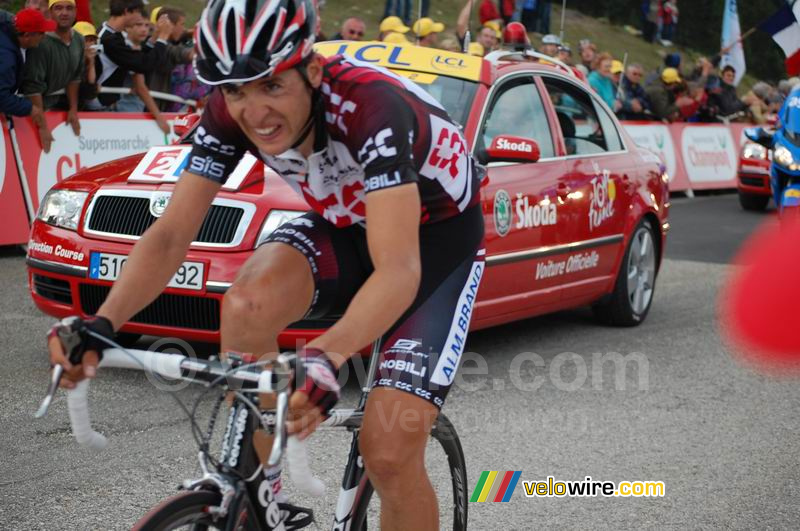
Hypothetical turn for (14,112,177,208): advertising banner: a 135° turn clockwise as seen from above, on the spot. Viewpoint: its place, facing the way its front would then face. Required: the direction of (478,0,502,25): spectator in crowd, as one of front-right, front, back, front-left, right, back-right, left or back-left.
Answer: right

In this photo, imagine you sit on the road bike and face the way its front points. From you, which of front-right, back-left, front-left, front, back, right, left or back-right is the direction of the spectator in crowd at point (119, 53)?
back-right

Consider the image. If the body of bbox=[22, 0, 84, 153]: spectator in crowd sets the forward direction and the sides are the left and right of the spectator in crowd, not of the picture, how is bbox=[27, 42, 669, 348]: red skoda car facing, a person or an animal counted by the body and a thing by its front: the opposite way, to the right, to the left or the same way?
to the right

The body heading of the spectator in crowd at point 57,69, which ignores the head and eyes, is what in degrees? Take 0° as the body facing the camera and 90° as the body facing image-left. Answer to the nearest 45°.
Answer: approximately 315°

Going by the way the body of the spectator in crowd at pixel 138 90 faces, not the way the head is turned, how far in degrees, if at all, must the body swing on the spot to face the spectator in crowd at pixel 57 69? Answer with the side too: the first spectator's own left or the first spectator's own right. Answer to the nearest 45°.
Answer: approximately 90° to the first spectator's own right

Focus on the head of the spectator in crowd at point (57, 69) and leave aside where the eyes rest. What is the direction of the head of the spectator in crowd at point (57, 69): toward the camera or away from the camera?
toward the camera

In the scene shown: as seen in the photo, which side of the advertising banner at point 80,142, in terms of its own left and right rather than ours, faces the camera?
front

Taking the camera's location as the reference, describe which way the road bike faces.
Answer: facing the viewer and to the left of the viewer

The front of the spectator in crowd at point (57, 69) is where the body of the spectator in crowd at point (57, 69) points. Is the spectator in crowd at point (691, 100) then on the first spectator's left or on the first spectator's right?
on the first spectator's left

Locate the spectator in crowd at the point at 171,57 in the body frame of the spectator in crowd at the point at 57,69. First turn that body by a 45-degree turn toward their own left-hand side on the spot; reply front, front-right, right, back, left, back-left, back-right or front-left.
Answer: front-left

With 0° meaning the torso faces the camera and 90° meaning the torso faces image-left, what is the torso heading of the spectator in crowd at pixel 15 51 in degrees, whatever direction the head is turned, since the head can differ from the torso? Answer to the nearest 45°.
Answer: approximately 270°

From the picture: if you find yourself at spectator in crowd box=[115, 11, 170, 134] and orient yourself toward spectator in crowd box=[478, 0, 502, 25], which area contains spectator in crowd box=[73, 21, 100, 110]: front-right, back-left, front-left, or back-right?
back-left

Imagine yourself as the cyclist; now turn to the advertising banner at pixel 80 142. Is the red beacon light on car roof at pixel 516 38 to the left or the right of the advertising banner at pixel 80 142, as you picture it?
right
